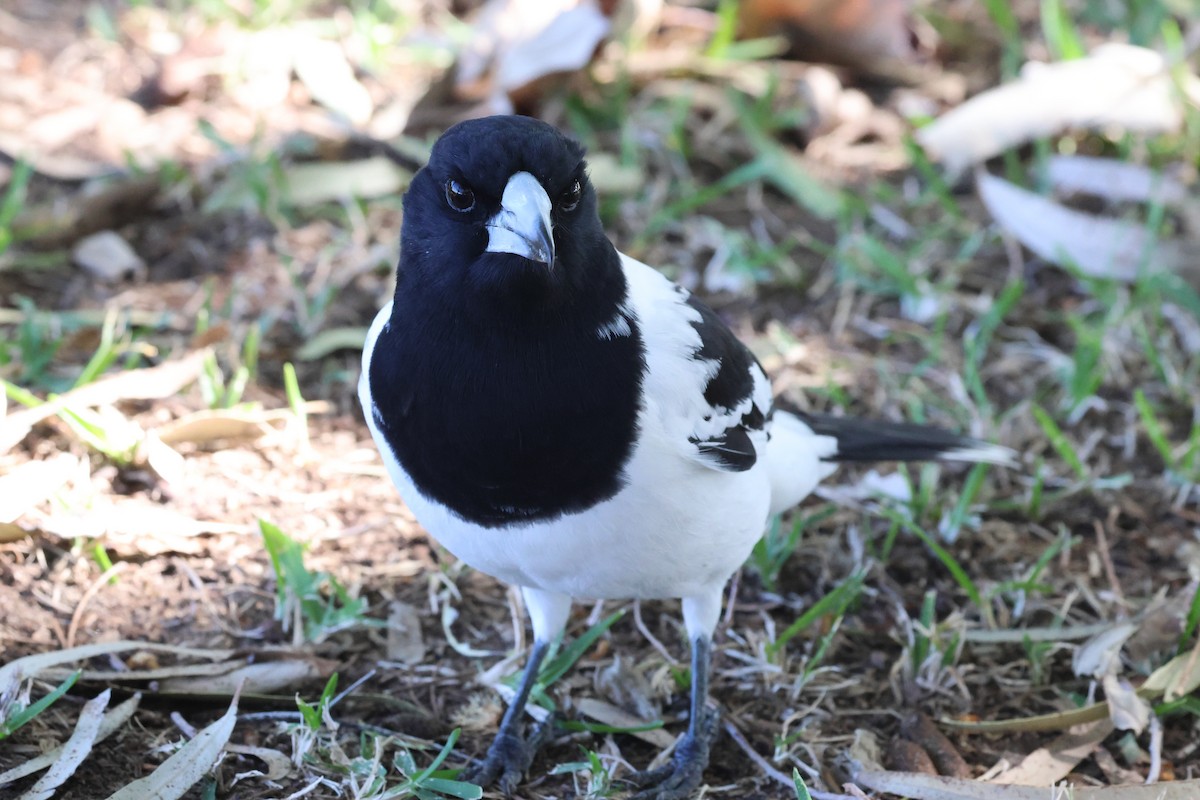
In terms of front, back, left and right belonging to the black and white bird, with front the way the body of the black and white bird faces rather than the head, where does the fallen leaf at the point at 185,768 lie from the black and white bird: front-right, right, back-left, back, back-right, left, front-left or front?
front

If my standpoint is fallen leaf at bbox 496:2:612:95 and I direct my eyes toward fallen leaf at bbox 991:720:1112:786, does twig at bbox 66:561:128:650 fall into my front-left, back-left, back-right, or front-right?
front-right

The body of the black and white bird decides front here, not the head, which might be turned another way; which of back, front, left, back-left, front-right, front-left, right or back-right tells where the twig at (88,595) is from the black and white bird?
front-right

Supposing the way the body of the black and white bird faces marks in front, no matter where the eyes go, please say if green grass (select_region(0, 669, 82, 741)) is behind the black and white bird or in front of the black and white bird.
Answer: in front

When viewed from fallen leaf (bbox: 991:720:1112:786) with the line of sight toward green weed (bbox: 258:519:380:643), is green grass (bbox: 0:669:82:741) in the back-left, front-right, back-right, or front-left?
front-left

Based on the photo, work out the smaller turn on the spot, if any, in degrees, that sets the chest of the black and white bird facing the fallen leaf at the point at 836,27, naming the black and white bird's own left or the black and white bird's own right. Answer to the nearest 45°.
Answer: approximately 135° to the black and white bird's own right

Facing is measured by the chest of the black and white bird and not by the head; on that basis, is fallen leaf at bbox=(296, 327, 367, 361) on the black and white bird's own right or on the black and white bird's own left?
on the black and white bird's own right

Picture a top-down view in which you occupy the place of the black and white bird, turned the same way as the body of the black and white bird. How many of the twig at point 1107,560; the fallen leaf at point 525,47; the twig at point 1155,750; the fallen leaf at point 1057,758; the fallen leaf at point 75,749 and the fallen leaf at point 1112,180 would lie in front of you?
1

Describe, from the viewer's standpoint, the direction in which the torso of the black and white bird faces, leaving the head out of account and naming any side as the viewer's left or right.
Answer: facing the viewer and to the left of the viewer

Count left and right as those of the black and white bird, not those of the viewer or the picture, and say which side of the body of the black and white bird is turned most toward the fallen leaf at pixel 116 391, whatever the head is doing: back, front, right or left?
right

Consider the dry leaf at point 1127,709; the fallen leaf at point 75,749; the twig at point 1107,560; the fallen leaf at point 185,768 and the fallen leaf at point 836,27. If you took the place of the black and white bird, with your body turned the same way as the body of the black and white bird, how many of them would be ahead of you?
2

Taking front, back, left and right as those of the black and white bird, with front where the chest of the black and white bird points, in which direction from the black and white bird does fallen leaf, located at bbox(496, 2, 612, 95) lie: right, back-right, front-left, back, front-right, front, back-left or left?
back-right
